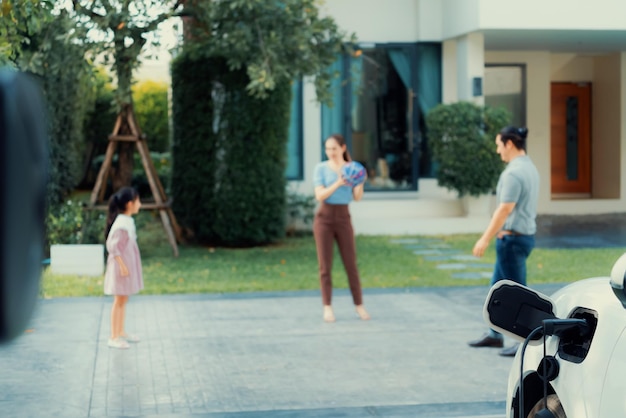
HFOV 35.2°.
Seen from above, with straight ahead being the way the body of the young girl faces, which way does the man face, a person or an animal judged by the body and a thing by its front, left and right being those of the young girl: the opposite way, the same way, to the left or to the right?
the opposite way

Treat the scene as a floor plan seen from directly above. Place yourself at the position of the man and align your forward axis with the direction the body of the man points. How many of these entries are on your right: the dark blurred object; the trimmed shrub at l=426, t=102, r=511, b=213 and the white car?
1

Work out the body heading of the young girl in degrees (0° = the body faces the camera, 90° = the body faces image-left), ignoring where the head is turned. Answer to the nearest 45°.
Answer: approximately 270°

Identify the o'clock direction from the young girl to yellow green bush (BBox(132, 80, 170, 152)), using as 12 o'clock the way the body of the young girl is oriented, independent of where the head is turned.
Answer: The yellow green bush is roughly at 9 o'clock from the young girl.

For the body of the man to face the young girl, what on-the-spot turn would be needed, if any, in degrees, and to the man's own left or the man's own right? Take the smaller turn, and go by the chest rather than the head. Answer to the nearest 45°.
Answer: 0° — they already face them

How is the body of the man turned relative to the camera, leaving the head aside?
to the viewer's left

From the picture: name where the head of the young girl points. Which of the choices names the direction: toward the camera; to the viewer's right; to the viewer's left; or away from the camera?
to the viewer's right
